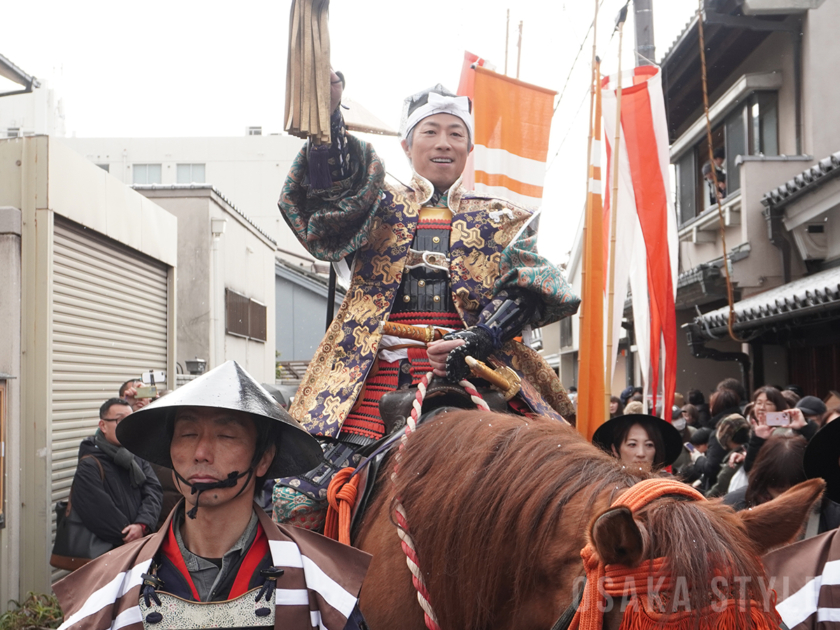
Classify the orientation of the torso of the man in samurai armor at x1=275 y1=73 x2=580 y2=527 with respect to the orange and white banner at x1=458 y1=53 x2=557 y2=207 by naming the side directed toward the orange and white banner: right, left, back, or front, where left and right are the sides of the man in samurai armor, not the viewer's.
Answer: back

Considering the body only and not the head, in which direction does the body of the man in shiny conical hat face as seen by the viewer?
toward the camera

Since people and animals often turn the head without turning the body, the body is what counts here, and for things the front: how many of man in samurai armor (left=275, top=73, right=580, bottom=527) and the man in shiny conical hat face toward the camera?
2

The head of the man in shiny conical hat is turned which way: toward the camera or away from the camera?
toward the camera

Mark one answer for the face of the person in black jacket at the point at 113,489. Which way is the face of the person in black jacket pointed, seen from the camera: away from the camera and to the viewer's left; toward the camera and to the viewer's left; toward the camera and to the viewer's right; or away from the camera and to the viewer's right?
toward the camera and to the viewer's right

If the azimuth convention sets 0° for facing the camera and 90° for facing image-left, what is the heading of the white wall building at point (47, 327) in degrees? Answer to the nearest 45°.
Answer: approximately 315°

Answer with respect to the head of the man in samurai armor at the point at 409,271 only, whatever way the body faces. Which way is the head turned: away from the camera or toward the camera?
toward the camera

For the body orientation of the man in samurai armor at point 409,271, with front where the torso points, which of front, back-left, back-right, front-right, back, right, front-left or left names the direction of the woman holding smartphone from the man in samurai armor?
back-left

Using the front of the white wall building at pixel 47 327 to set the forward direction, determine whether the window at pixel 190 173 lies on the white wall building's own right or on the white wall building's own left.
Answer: on the white wall building's own left

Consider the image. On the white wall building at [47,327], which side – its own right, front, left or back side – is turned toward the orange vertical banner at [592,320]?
front

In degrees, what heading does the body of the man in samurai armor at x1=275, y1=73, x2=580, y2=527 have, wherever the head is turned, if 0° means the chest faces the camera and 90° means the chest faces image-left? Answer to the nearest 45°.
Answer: approximately 0°

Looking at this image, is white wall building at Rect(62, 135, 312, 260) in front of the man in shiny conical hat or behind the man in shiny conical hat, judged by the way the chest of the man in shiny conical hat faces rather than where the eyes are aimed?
behind

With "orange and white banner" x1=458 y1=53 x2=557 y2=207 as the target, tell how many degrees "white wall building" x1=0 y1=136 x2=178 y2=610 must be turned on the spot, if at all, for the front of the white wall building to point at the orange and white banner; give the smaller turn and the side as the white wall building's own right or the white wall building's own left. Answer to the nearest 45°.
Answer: approximately 45° to the white wall building's own left

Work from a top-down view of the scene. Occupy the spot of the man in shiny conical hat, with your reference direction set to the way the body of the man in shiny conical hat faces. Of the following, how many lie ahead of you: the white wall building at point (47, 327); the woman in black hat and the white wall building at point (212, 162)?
0

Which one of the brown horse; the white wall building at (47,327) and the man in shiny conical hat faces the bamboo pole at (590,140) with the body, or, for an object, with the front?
the white wall building
